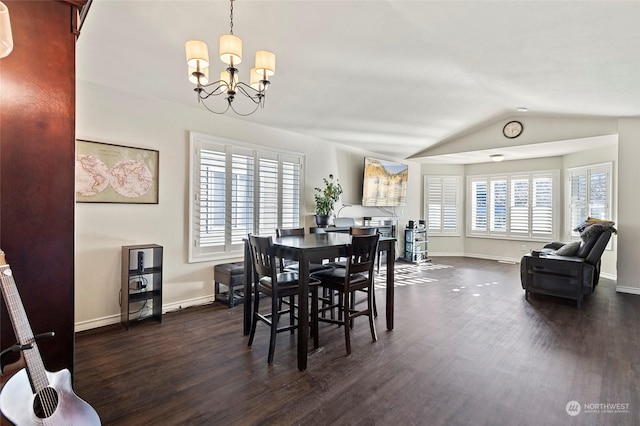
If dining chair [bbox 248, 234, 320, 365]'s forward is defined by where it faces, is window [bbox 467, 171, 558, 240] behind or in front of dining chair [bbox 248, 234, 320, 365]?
in front

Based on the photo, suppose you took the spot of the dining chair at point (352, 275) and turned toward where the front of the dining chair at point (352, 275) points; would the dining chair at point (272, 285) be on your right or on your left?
on your left

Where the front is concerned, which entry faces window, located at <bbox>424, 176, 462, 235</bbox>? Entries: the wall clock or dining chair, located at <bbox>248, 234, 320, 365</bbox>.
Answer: the dining chair

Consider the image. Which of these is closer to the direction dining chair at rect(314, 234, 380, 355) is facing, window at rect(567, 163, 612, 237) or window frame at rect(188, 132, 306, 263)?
the window frame

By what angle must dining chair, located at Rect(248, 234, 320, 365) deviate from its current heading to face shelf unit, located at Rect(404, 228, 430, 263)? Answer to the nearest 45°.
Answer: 0° — it already faces it

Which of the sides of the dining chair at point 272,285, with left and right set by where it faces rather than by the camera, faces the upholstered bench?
left

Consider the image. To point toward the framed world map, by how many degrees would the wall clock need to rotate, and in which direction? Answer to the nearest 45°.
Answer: approximately 45° to its right

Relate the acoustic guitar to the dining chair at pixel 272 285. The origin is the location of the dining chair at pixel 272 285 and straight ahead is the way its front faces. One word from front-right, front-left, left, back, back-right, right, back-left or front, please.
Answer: back

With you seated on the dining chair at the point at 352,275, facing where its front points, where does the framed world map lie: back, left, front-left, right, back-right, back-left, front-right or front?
front-left

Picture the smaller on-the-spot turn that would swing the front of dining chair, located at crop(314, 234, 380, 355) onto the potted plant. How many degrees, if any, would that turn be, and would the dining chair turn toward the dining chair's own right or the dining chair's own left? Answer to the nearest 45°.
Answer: approximately 45° to the dining chair's own right

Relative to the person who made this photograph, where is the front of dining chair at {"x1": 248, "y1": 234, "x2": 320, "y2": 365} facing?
facing away from the viewer and to the right of the viewer

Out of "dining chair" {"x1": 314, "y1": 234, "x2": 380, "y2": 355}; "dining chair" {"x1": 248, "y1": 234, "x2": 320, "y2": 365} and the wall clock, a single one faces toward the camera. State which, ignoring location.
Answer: the wall clock

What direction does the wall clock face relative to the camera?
toward the camera

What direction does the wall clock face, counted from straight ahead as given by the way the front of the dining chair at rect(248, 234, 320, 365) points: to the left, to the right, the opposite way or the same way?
the opposite way

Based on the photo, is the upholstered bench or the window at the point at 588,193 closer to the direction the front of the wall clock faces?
the upholstered bench

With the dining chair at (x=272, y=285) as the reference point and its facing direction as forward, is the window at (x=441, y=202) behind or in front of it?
in front

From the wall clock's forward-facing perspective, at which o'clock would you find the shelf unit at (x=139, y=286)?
The shelf unit is roughly at 1 o'clock from the wall clock.

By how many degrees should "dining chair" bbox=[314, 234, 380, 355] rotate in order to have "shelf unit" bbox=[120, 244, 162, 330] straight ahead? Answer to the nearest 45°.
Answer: approximately 45° to its left
